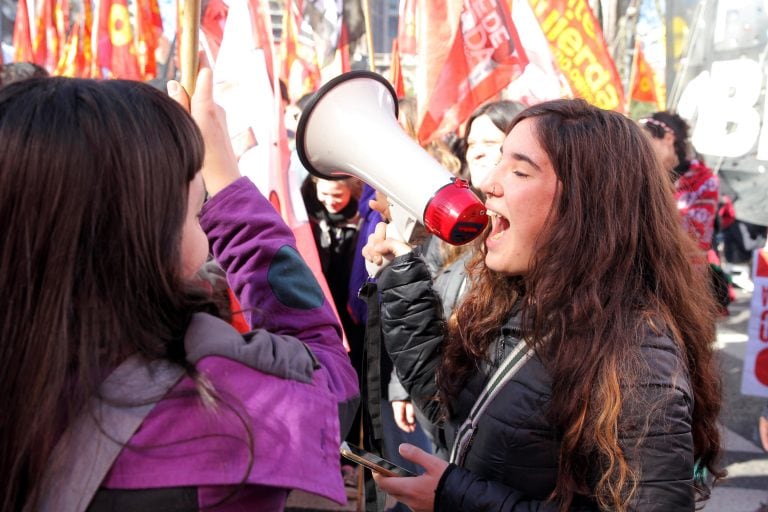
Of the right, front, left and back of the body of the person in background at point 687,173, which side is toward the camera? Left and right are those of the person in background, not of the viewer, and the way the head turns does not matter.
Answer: left

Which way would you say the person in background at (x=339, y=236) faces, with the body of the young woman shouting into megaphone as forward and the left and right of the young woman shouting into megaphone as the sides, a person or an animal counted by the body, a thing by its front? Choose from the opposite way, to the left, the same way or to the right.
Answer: to the left

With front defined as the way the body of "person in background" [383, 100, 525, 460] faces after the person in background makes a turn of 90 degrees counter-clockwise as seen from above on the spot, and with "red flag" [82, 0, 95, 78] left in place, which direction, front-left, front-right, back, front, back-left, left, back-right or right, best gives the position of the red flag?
back-left

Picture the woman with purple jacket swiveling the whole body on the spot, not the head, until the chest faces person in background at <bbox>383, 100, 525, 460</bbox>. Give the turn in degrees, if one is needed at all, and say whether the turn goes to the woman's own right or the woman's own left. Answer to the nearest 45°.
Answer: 0° — they already face them

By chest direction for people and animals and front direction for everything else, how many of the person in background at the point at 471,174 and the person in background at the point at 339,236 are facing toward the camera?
2

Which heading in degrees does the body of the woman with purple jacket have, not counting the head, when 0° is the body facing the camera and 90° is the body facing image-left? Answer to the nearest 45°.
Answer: approximately 225°

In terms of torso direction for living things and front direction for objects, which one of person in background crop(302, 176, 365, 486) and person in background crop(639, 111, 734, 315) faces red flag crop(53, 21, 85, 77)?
person in background crop(639, 111, 734, 315)

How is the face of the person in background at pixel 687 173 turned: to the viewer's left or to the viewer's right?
to the viewer's left

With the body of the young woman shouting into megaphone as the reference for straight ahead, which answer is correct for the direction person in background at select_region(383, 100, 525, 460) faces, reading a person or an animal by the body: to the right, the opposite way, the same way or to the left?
to the left

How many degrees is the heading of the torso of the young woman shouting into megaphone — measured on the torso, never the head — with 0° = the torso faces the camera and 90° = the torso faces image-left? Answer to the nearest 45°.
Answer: approximately 90°

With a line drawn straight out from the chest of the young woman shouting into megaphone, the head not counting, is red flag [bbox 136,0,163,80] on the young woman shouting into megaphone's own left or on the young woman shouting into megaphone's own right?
on the young woman shouting into megaphone's own right

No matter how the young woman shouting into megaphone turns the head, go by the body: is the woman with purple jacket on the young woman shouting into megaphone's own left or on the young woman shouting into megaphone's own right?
on the young woman shouting into megaphone's own left

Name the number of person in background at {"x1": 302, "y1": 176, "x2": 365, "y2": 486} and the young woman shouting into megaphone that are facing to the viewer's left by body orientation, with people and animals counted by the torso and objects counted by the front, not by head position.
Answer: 1
